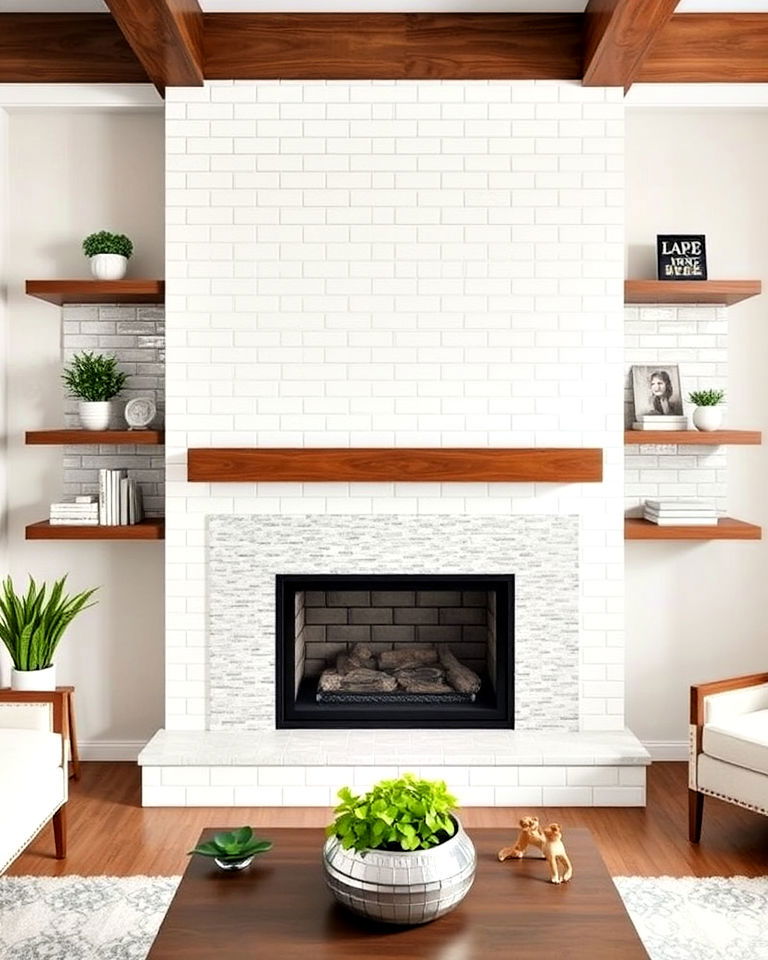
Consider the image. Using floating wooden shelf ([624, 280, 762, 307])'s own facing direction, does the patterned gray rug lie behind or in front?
in front

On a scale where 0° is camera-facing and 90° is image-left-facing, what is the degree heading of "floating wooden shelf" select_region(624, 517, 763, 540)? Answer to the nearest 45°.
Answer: approximately 0°

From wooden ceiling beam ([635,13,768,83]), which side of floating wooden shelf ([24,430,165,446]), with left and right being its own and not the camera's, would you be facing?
left

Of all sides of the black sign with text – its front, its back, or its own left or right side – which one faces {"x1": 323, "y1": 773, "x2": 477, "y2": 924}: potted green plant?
front

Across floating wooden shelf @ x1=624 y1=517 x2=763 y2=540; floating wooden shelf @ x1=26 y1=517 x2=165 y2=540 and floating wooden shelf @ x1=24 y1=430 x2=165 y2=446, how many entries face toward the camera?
3

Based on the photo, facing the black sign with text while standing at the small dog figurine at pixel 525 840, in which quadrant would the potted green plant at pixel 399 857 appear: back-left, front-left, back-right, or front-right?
back-left

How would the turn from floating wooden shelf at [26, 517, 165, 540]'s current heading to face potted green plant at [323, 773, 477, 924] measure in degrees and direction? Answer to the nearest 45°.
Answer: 0° — it already faces it
